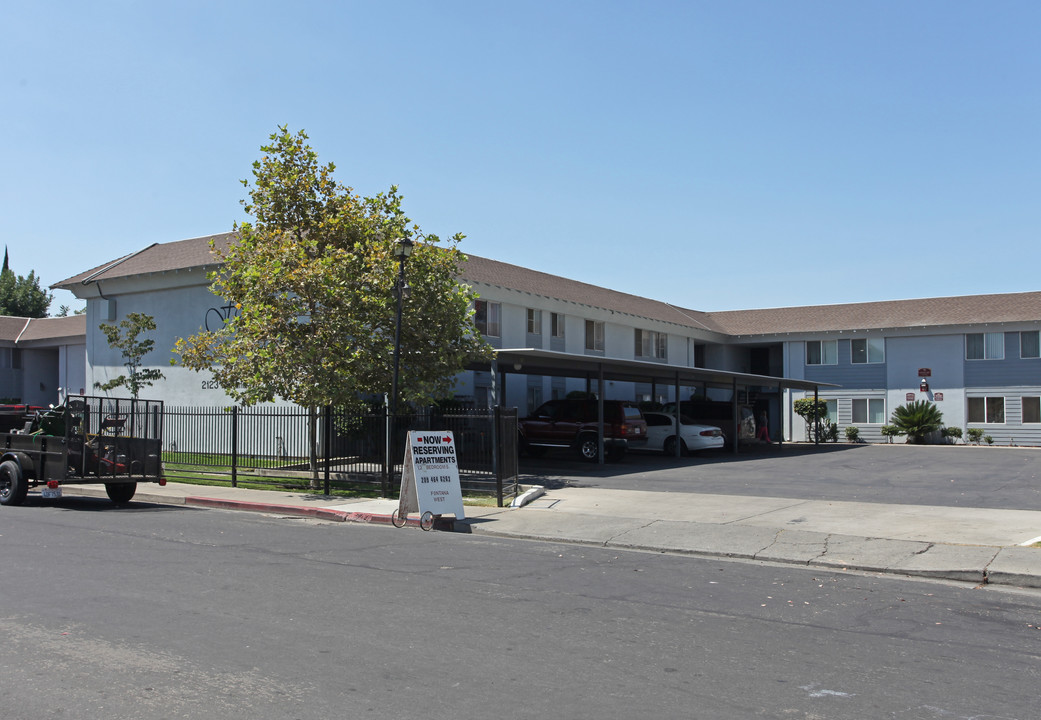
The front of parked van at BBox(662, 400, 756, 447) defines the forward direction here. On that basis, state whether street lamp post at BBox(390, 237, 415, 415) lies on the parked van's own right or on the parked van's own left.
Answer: on the parked van's own left

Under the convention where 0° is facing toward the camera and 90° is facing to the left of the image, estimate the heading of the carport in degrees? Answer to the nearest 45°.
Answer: approximately 315°

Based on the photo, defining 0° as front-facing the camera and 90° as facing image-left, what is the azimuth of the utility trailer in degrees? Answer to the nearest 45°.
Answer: approximately 135°

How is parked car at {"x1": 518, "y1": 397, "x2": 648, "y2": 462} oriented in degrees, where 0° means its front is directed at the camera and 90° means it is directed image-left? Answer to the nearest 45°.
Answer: approximately 135°

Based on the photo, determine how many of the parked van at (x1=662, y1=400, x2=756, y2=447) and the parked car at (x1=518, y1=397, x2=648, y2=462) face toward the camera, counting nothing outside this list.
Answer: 0

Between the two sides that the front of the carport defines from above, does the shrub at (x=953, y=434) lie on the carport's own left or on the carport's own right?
on the carport's own left

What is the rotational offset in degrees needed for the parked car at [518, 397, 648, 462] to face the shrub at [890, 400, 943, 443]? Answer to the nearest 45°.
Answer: approximately 90° to its right

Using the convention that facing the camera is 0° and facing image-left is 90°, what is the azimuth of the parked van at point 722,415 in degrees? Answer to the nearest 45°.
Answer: approximately 135°

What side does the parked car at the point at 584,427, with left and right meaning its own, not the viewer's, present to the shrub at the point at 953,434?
right

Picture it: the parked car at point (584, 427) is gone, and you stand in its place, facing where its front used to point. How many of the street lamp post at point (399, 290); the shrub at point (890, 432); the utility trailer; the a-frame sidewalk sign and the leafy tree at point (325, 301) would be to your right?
1

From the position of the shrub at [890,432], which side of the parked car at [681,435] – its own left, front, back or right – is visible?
right

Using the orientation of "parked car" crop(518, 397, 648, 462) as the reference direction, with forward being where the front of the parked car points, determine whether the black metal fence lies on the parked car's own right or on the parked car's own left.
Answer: on the parked car's own left

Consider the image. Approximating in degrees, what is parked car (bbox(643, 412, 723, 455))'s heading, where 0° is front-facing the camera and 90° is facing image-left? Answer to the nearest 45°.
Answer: approximately 135°

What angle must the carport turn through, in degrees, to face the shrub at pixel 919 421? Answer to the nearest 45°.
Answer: approximately 90° to its left
